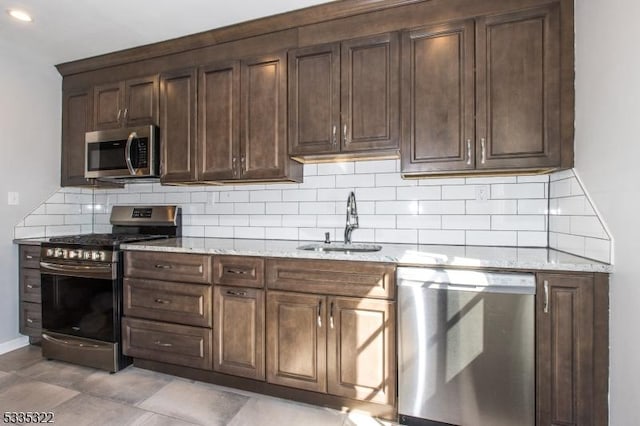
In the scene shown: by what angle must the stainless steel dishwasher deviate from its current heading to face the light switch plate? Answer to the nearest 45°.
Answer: approximately 90° to its right

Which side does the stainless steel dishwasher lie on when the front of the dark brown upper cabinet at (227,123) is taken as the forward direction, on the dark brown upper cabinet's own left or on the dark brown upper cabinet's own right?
on the dark brown upper cabinet's own left

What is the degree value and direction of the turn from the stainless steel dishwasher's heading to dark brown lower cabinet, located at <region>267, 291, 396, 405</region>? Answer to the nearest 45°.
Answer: approximately 90° to its right

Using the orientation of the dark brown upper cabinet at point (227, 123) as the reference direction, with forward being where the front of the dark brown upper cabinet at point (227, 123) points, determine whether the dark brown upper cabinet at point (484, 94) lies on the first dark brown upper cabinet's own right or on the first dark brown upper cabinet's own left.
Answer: on the first dark brown upper cabinet's own left

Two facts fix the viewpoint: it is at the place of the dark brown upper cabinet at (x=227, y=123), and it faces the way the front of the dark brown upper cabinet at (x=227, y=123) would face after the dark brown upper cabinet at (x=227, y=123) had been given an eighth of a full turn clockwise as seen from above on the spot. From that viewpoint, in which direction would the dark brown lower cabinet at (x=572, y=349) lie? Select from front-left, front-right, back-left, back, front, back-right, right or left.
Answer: back-left

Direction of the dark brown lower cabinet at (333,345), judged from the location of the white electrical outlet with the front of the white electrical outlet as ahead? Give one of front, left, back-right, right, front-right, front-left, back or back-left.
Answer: front-right

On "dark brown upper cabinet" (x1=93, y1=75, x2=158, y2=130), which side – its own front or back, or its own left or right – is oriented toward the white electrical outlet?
left

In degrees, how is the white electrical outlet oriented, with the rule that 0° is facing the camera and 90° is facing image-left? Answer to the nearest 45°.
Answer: approximately 0°

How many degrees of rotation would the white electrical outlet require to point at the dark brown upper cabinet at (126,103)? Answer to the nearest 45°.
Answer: approximately 90° to its right

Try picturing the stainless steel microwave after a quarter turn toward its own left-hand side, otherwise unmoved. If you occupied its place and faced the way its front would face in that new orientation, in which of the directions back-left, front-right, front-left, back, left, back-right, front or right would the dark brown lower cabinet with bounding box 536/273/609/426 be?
front

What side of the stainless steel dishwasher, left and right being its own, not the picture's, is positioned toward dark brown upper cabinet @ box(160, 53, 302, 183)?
right

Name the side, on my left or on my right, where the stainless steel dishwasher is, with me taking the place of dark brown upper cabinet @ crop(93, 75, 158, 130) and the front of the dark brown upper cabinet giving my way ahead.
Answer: on my left

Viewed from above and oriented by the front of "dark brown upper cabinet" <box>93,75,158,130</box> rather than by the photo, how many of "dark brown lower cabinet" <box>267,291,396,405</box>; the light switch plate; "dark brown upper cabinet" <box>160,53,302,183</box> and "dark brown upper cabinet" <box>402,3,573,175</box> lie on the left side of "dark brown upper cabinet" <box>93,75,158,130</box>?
3

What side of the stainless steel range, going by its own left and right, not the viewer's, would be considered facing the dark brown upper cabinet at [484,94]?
left
